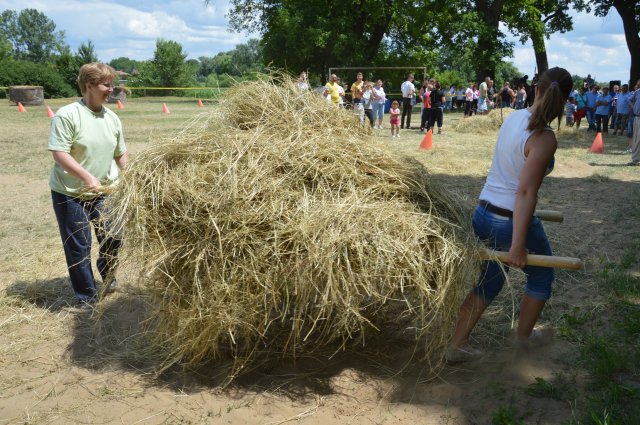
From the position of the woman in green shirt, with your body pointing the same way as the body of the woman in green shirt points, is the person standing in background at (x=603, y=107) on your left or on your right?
on your left

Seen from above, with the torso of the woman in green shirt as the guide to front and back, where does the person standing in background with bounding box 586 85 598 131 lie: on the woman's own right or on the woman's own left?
on the woman's own left

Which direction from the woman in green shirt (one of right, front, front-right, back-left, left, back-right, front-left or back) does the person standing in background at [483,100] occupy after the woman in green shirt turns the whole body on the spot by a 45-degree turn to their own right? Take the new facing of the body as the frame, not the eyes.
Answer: back-left

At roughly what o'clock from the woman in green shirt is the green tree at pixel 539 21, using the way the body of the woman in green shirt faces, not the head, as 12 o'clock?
The green tree is roughly at 9 o'clock from the woman in green shirt.

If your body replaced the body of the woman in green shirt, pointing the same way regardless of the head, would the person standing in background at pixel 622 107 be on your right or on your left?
on your left

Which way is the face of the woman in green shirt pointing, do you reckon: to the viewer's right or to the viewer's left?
to the viewer's right

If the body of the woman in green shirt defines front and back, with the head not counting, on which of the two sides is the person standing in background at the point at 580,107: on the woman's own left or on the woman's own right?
on the woman's own left

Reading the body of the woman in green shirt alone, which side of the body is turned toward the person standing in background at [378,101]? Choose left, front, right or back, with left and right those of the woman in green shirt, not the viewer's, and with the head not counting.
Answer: left

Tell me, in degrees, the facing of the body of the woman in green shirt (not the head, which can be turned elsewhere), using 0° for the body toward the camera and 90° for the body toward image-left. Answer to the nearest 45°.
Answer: approximately 315°

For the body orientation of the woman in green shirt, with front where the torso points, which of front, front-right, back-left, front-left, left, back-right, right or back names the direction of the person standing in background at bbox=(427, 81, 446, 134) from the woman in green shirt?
left

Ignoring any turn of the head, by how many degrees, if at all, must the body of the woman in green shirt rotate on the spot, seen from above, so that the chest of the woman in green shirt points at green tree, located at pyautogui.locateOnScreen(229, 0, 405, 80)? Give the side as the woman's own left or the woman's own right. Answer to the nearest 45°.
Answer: approximately 90° to the woman's own left
